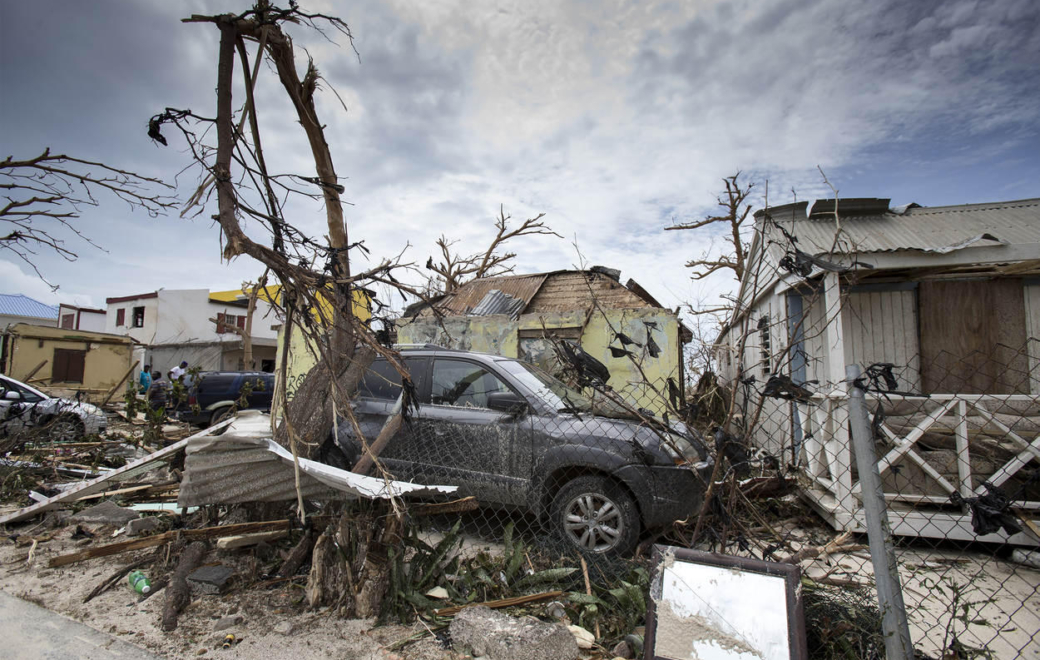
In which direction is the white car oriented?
to the viewer's right

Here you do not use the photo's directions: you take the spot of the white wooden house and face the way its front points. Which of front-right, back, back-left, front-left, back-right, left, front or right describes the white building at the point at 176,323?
right

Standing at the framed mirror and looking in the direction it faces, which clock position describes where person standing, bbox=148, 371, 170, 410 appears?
The person standing is roughly at 4 o'clock from the framed mirror.

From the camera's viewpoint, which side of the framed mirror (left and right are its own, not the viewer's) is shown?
front

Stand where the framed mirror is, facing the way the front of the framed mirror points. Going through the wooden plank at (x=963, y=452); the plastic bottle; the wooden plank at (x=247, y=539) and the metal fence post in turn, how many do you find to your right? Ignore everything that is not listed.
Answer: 2

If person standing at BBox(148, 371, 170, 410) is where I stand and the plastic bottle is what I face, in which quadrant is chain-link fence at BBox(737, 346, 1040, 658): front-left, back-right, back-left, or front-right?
front-left

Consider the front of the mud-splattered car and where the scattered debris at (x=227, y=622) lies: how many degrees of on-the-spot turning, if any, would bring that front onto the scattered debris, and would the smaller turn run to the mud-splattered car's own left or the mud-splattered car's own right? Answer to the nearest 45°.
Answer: approximately 90° to the mud-splattered car's own right

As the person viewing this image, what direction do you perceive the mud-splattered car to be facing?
facing the viewer and to the right of the viewer

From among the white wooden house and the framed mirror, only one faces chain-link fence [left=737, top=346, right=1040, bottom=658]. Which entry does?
the white wooden house

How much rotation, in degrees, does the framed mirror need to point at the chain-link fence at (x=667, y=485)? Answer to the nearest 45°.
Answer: approximately 180°

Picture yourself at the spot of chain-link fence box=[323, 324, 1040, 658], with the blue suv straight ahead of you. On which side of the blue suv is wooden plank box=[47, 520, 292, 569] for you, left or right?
left

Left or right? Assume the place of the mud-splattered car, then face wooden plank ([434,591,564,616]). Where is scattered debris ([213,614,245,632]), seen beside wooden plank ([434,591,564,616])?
right

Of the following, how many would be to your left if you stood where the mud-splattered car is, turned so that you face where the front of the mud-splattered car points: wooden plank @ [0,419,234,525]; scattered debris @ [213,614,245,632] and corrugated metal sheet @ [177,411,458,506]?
0

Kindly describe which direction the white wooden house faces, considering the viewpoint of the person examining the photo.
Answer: facing the viewer

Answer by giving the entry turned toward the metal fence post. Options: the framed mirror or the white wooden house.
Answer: the white wooden house
